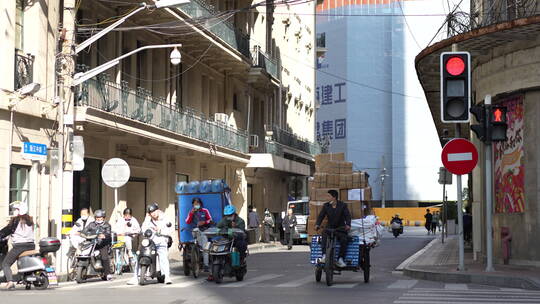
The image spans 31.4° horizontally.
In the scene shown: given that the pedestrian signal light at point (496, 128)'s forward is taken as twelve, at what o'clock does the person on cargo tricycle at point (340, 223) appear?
The person on cargo tricycle is roughly at 2 o'clock from the pedestrian signal light.

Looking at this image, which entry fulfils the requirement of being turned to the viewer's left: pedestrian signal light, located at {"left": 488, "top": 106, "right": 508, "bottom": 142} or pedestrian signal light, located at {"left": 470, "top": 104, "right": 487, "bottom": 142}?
pedestrian signal light, located at {"left": 470, "top": 104, "right": 487, "bottom": 142}

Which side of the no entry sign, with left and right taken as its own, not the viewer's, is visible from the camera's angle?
front

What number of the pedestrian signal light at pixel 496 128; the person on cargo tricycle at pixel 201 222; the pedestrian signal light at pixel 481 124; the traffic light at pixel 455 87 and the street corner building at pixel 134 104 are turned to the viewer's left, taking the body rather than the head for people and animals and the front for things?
1

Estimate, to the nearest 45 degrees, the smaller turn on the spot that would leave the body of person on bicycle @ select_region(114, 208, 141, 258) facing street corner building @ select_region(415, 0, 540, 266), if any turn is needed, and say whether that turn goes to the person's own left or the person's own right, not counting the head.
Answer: approximately 45° to the person's own left

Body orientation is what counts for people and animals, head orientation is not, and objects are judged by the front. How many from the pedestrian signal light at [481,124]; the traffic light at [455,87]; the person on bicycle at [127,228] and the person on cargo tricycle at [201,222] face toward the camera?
3

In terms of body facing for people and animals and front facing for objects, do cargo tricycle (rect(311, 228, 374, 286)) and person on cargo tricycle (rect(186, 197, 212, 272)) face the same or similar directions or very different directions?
same or similar directions

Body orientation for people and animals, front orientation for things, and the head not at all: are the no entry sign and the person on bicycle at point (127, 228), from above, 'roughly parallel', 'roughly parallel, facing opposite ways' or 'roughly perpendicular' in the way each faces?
roughly parallel

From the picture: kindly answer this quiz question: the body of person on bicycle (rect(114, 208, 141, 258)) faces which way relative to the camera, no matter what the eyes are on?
toward the camera

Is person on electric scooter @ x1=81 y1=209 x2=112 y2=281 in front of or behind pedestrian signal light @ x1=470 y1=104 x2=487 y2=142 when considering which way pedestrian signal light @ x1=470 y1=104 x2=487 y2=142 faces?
in front

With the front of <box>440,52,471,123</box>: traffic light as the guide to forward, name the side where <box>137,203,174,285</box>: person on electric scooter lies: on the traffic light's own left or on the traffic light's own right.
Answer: on the traffic light's own right

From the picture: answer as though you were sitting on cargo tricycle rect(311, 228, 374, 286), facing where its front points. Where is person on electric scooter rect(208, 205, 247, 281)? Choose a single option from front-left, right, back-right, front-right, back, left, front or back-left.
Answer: back-right

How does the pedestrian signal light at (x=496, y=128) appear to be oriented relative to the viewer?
toward the camera

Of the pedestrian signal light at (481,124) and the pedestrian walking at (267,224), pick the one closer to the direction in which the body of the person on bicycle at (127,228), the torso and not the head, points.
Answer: the pedestrian signal light

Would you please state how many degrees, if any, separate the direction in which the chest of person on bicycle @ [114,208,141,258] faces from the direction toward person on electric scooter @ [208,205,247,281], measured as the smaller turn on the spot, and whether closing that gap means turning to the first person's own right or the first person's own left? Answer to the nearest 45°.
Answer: approximately 45° to the first person's own left
